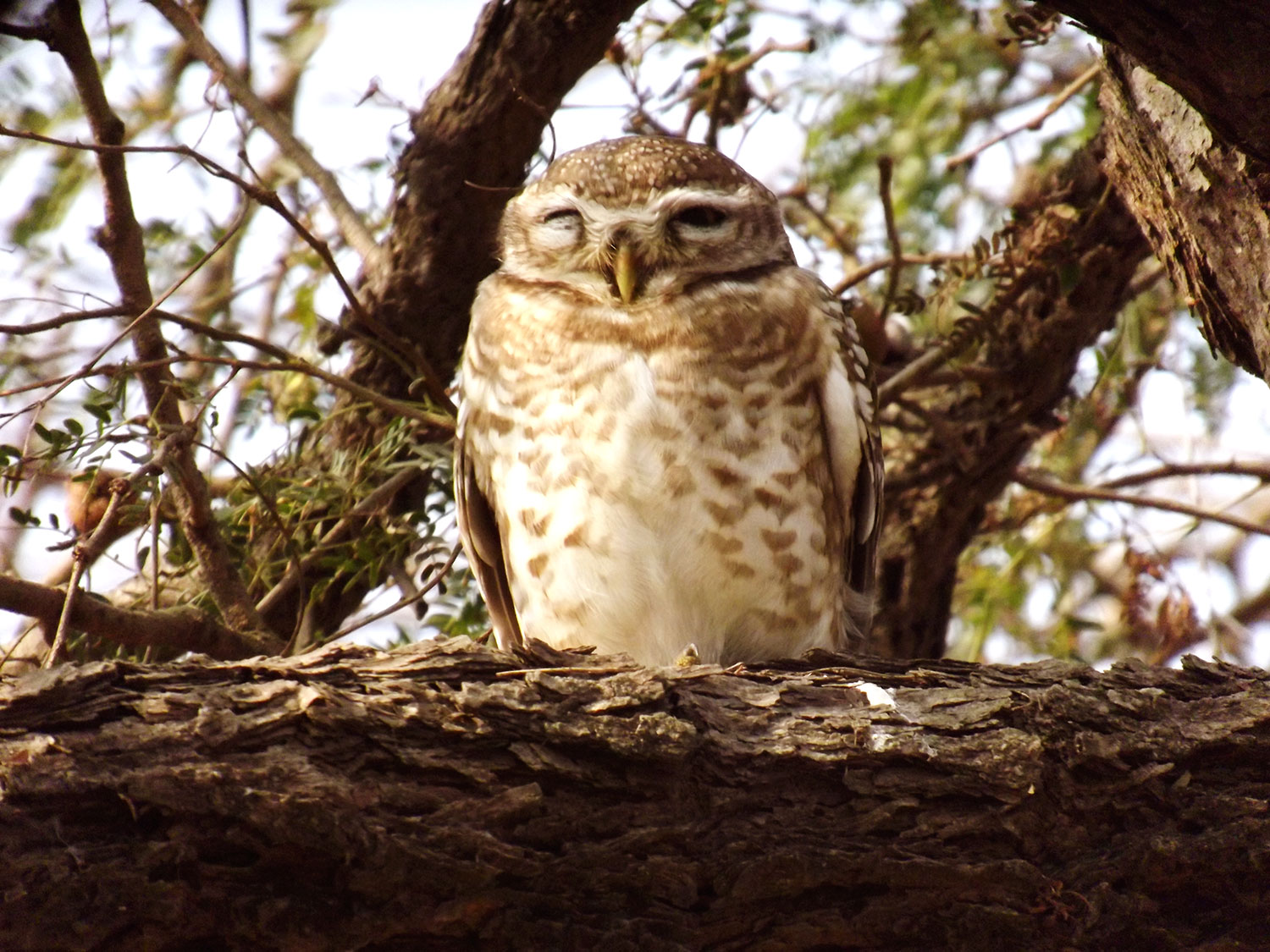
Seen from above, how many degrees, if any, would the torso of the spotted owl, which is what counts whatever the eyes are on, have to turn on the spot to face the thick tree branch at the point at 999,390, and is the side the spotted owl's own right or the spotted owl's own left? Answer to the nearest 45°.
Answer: approximately 135° to the spotted owl's own left

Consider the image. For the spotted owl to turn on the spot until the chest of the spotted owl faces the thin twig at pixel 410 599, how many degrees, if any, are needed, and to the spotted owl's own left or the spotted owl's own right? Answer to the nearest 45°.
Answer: approximately 135° to the spotted owl's own right

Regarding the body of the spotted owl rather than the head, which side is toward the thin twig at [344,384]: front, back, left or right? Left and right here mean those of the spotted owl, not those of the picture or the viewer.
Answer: right

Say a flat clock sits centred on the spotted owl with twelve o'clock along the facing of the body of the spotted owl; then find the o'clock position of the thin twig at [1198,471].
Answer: The thin twig is roughly at 8 o'clock from the spotted owl.

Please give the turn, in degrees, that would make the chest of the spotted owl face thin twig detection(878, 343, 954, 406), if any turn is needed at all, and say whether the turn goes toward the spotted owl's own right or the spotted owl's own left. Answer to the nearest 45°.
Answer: approximately 135° to the spotted owl's own left

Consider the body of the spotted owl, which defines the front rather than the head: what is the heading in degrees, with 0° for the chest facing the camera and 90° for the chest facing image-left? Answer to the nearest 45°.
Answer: approximately 0°

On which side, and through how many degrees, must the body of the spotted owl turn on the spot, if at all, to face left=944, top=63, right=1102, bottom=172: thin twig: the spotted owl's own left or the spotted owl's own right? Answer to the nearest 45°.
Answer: approximately 135° to the spotted owl's own left

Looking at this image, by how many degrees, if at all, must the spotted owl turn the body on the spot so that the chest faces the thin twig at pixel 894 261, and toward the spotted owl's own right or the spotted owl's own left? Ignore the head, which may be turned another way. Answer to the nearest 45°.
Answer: approximately 135° to the spotted owl's own left
